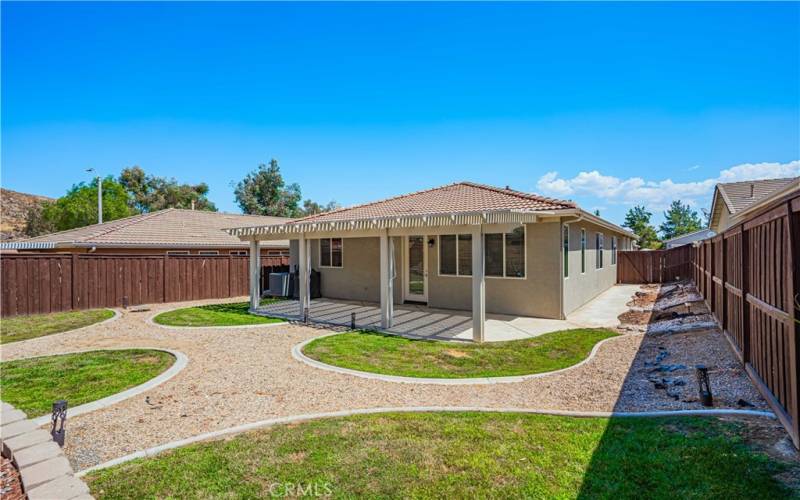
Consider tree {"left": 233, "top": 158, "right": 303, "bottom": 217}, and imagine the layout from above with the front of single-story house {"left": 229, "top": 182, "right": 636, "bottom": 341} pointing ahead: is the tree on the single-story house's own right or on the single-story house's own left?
on the single-story house's own left

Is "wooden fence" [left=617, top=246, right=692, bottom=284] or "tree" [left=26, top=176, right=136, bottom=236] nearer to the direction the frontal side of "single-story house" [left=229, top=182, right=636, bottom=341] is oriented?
the wooden fence

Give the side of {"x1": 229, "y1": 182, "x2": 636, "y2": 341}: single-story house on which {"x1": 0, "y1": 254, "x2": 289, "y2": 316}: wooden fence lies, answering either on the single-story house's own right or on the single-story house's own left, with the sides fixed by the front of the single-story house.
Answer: on the single-story house's own left

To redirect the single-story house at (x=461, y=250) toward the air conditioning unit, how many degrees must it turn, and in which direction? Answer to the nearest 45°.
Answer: approximately 90° to its left

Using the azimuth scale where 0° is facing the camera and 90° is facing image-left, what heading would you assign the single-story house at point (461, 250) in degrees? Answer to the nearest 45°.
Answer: approximately 225°

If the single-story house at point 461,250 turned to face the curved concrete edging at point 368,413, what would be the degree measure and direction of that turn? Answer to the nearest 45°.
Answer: approximately 135° to its right

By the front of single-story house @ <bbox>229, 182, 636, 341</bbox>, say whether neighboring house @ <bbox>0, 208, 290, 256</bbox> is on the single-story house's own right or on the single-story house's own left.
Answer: on the single-story house's own left

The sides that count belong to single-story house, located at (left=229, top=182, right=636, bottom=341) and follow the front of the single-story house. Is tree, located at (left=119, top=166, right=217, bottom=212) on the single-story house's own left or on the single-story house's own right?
on the single-story house's own left
